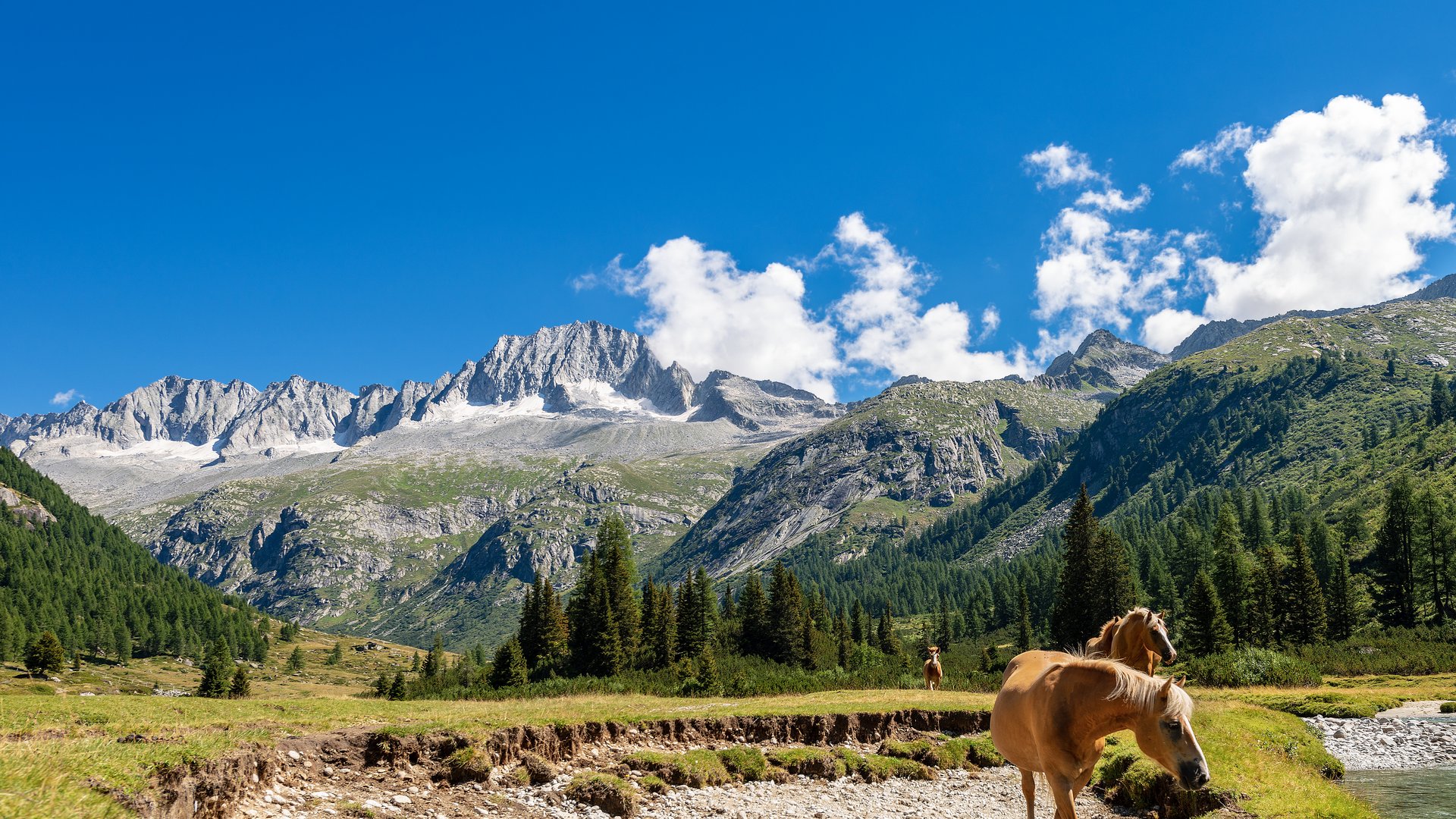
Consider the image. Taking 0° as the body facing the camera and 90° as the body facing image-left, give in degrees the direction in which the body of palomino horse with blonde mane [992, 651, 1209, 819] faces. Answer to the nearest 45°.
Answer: approximately 315°

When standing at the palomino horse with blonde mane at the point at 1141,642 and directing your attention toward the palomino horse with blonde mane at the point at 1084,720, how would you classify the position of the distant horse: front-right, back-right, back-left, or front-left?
back-right

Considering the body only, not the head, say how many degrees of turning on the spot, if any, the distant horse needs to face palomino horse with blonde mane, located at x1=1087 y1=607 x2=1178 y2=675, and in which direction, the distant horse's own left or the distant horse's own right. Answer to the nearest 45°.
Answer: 0° — it already faces it

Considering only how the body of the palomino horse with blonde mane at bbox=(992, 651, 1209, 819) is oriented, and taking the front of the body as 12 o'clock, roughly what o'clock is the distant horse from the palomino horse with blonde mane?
The distant horse is roughly at 7 o'clock from the palomino horse with blonde mane.

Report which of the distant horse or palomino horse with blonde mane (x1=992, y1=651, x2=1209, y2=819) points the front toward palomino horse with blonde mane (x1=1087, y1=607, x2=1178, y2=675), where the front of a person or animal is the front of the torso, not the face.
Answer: the distant horse

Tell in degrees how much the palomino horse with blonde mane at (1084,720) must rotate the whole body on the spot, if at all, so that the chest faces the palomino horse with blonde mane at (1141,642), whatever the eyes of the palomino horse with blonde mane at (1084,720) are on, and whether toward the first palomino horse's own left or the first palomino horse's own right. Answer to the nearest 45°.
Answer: approximately 135° to the first palomino horse's own left

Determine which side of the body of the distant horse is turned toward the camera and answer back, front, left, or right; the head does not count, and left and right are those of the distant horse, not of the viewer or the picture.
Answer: front

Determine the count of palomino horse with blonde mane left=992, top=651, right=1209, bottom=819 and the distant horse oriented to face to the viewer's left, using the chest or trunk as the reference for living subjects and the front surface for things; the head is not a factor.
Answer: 0

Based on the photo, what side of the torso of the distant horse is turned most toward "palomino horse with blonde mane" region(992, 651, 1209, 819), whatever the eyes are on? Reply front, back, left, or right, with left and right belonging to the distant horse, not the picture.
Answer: front
